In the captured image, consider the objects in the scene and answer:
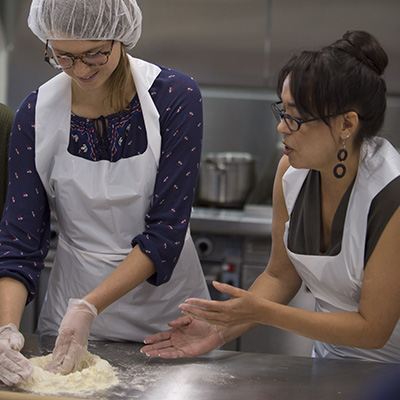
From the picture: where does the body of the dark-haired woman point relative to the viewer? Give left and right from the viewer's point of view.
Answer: facing the viewer and to the left of the viewer

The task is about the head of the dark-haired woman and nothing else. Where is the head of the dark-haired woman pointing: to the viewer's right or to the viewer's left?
to the viewer's left
